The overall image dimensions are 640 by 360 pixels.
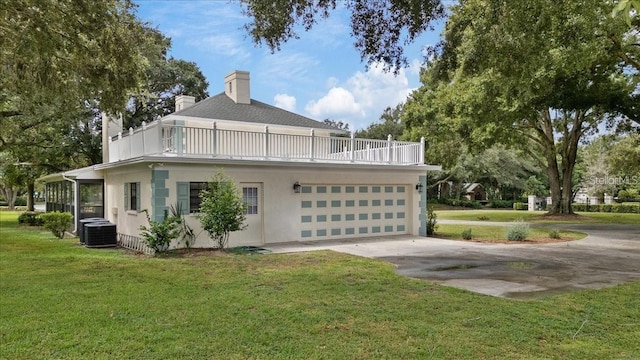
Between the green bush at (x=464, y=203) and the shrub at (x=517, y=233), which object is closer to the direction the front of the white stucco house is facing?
the shrub

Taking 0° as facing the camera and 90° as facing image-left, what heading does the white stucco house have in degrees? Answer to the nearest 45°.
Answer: approximately 315°

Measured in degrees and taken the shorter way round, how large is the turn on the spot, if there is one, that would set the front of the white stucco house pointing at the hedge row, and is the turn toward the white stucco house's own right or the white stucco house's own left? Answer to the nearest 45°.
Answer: approximately 90° to the white stucco house's own left

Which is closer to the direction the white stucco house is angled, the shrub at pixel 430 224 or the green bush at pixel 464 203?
the shrub

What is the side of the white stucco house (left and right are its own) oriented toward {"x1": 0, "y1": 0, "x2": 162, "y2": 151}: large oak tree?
right

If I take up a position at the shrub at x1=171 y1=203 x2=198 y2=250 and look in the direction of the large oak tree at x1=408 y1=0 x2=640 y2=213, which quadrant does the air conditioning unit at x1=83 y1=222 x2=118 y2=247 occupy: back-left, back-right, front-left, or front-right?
back-left

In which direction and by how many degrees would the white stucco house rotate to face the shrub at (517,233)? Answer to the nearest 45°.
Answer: approximately 45° to its left

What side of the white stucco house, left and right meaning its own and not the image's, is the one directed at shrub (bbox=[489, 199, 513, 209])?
left

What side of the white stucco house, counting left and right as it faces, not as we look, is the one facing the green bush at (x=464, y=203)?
left
